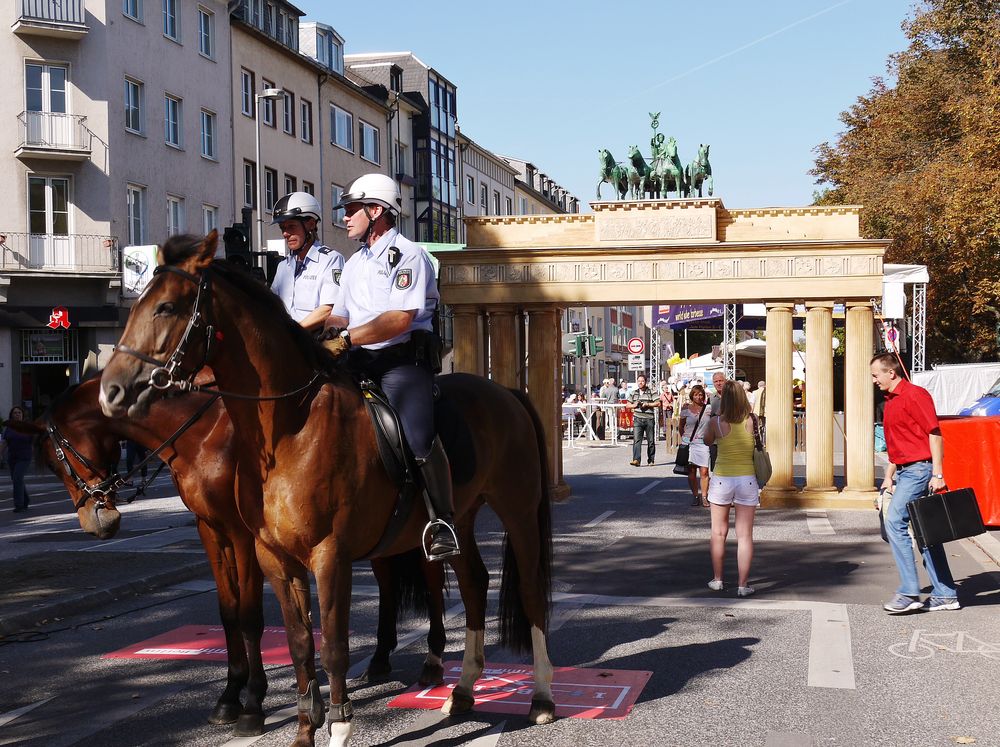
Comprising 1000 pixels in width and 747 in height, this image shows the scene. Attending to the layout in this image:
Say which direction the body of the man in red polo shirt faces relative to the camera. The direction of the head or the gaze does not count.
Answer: to the viewer's left

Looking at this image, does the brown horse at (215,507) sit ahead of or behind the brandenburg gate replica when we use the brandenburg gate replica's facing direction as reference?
ahead

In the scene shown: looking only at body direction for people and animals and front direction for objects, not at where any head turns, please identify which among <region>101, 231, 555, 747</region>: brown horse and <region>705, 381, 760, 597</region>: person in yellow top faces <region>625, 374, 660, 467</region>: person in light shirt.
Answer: <region>705, 381, 760, 597</region>: person in yellow top

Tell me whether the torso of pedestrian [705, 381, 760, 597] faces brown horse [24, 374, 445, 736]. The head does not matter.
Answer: no

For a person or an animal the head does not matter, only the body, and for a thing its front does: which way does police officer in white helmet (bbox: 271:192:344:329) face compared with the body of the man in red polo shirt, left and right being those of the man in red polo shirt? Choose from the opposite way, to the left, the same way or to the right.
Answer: to the left

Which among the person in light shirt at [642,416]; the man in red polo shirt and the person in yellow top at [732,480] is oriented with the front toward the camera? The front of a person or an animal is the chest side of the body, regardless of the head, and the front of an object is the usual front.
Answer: the person in light shirt at [642,416]

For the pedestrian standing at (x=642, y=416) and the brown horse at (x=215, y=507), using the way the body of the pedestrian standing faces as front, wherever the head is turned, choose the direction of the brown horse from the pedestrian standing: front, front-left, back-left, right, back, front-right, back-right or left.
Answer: front

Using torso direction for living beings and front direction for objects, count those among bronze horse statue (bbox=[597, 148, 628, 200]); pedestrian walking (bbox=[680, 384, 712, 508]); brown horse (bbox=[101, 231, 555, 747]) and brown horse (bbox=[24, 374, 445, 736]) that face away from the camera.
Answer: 0

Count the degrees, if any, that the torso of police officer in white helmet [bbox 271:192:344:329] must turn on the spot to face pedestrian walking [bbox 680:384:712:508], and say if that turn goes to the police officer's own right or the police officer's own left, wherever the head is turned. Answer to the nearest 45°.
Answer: approximately 180°

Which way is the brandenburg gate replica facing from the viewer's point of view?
toward the camera

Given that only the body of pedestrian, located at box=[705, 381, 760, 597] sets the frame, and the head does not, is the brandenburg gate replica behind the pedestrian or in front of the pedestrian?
in front

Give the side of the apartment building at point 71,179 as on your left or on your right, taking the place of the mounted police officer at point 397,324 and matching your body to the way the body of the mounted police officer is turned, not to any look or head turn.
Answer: on your right

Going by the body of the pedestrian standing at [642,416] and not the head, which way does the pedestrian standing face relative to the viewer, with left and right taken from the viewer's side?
facing the viewer
